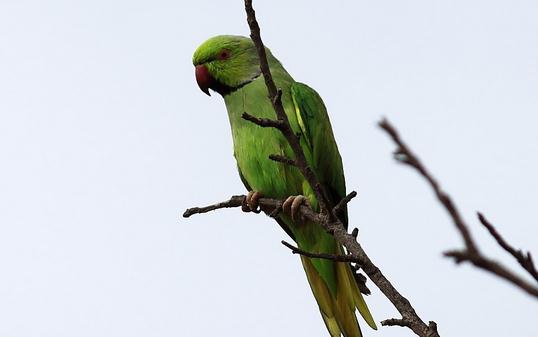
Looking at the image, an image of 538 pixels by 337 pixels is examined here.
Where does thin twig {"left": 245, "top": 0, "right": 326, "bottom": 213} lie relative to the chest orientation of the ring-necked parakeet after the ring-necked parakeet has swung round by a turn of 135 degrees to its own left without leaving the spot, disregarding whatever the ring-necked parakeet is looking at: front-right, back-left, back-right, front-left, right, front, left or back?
right

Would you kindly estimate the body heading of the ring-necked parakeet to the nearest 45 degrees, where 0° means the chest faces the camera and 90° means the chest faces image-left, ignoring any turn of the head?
approximately 45°
